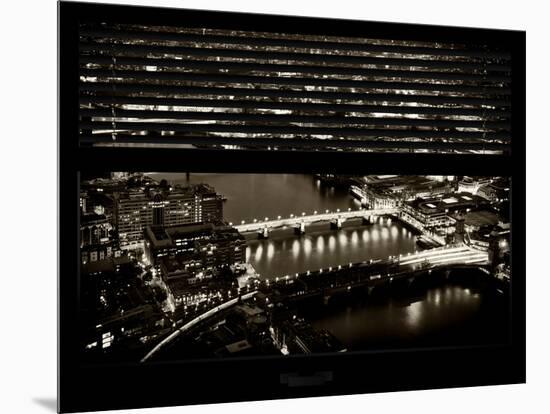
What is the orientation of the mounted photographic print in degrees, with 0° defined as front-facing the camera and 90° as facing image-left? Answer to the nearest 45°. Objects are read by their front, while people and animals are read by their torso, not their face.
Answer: approximately 315°
